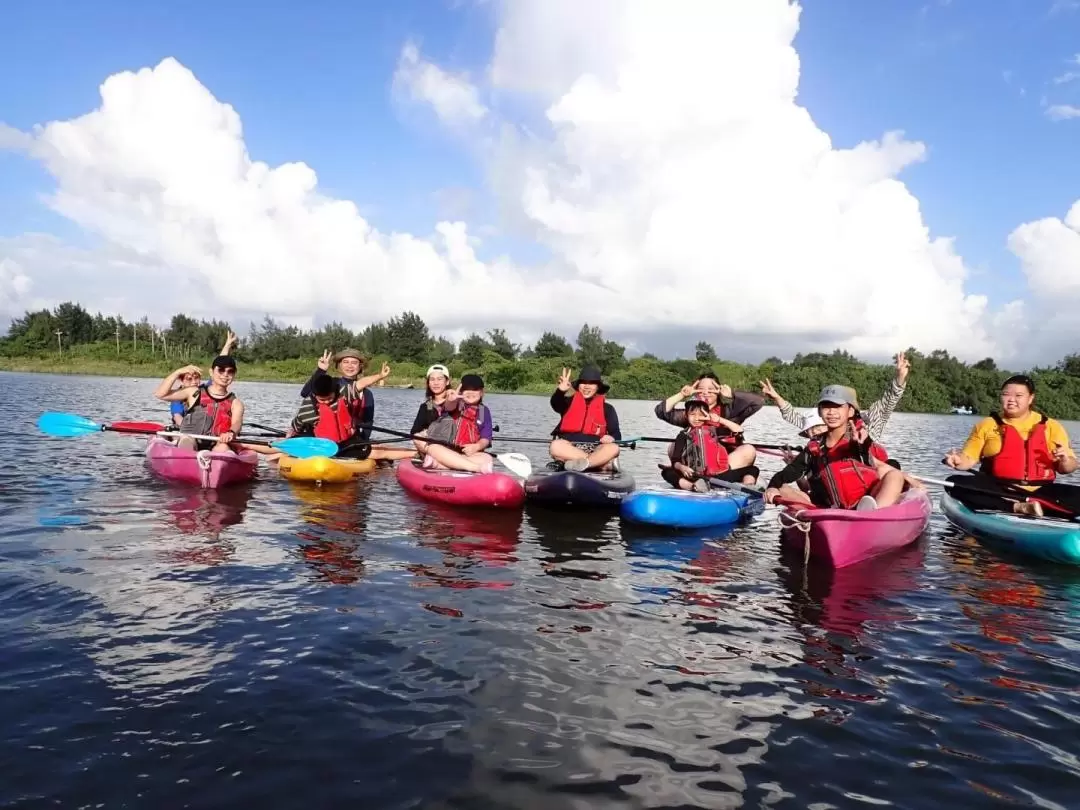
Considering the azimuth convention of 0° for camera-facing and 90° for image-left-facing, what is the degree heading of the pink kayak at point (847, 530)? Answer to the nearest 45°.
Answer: approximately 45°

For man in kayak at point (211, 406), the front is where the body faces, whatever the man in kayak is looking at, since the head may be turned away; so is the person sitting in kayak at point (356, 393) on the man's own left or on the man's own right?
on the man's own left

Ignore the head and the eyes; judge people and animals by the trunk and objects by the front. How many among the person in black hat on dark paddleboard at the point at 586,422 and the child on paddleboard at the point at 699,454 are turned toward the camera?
2

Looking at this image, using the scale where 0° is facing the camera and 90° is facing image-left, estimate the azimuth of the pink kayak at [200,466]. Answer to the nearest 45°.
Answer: approximately 0°

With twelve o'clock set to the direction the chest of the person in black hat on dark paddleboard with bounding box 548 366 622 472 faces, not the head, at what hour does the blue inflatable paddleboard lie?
The blue inflatable paddleboard is roughly at 11 o'clock from the person in black hat on dark paddleboard.

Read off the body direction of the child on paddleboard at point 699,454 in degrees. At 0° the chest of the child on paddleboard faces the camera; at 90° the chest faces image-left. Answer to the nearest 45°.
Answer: approximately 0°
